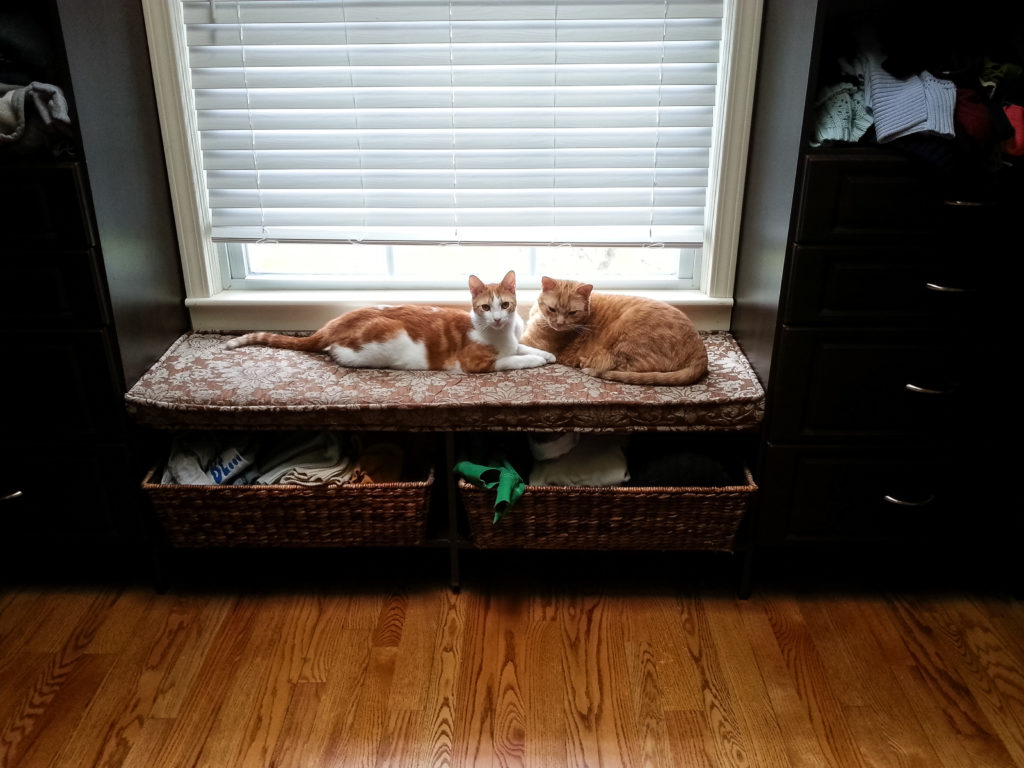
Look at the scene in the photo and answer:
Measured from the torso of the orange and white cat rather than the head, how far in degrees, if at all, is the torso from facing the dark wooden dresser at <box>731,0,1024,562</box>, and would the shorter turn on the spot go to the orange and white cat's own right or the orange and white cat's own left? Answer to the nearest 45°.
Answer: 0° — it already faces it

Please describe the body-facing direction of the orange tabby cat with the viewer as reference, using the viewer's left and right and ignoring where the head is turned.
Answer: facing to the left of the viewer

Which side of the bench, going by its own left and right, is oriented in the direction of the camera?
front

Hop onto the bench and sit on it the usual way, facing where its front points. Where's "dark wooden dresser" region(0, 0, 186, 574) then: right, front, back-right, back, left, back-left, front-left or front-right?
right

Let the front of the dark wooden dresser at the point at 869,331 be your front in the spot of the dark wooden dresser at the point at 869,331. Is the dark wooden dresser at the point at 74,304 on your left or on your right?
on your right

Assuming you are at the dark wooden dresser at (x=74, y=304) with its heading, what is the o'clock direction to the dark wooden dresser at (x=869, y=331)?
the dark wooden dresser at (x=869, y=331) is roughly at 10 o'clock from the dark wooden dresser at (x=74, y=304).

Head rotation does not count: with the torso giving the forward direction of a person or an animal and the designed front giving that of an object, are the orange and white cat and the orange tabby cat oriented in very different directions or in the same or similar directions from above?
very different directions

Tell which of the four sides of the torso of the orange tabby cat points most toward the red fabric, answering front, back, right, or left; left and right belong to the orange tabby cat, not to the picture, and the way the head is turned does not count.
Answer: back

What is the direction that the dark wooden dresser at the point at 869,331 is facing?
toward the camera

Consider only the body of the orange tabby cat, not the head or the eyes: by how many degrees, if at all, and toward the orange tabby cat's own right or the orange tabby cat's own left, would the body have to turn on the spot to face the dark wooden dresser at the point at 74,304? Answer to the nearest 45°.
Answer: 0° — it already faces it

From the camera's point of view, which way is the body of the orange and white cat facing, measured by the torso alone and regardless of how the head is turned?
to the viewer's right
